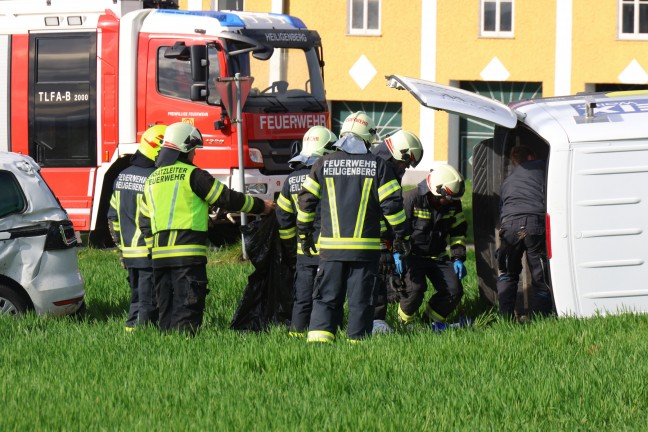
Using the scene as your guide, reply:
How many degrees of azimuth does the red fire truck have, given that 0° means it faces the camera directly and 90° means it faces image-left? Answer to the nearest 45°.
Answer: approximately 315°

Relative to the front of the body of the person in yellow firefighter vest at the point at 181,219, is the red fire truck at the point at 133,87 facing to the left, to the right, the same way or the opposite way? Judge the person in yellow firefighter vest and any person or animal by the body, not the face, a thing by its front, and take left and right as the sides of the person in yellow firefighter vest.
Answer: to the right

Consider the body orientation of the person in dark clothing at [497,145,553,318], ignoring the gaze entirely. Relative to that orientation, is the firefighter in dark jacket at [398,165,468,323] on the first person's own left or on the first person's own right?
on the first person's own left

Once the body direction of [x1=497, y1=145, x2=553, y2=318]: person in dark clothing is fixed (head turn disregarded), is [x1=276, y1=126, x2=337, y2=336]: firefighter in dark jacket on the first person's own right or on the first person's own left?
on the first person's own left

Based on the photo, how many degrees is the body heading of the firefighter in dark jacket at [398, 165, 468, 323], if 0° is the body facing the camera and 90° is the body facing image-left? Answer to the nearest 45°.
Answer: approximately 315°

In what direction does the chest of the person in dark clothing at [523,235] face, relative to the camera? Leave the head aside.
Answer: away from the camera

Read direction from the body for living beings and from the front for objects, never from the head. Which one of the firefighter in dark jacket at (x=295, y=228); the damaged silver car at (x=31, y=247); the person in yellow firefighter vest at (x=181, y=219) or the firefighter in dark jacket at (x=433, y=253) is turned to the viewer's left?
the damaged silver car

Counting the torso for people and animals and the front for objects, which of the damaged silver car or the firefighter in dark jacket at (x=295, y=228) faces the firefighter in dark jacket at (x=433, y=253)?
the firefighter in dark jacket at (x=295, y=228)

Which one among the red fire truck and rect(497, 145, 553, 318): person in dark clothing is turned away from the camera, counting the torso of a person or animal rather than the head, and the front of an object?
the person in dark clothing

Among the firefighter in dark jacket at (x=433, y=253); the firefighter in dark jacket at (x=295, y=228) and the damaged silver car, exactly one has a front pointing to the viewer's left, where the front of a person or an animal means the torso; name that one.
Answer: the damaged silver car

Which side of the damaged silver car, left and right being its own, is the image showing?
left

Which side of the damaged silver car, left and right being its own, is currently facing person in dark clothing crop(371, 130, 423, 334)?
back

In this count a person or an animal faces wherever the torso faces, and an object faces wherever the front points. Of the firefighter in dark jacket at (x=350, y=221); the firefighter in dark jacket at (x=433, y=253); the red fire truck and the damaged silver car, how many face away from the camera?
1

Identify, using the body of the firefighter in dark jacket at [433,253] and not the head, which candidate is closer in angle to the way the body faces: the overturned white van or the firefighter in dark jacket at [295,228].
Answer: the overturned white van

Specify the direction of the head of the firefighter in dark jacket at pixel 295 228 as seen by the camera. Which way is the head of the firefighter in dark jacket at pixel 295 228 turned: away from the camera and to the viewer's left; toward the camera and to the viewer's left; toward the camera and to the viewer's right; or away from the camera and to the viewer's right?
away from the camera and to the viewer's right

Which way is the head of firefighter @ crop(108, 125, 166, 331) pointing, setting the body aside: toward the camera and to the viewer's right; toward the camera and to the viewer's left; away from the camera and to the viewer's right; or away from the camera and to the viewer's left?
away from the camera and to the viewer's right

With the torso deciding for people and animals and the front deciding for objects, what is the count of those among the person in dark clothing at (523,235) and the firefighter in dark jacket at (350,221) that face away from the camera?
2

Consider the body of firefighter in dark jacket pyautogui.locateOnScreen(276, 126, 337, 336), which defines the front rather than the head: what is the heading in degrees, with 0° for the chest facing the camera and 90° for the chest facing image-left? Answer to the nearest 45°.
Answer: approximately 225°
